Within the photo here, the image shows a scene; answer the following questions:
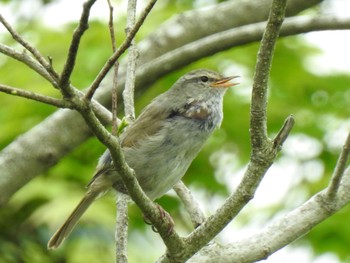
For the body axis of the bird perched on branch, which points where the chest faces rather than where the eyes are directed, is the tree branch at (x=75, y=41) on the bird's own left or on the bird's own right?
on the bird's own right

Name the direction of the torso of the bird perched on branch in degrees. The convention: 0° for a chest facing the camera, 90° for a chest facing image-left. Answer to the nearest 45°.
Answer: approximately 270°

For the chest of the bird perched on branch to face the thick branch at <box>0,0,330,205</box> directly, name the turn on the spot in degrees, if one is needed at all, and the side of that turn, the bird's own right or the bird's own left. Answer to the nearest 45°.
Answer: approximately 135° to the bird's own left

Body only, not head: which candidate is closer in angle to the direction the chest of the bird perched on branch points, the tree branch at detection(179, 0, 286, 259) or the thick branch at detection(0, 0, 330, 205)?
the tree branch
